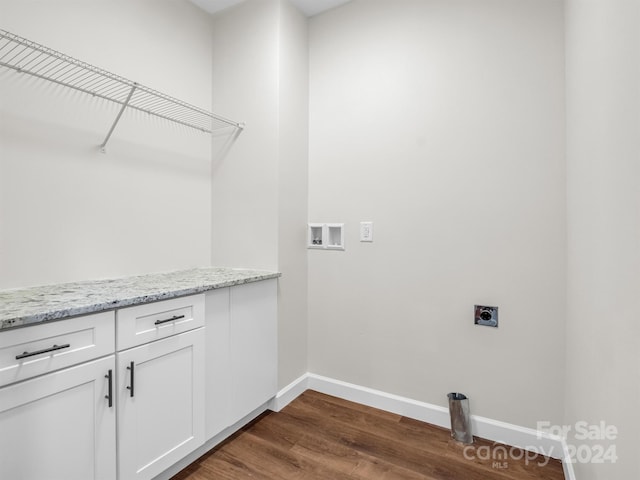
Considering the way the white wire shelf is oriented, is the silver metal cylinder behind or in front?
in front

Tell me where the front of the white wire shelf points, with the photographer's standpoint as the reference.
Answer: facing the viewer and to the right of the viewer
